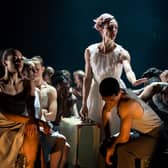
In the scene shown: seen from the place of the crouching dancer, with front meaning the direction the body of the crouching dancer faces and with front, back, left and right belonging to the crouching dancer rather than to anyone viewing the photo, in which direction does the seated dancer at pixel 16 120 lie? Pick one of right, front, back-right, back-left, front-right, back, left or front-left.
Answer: front-right

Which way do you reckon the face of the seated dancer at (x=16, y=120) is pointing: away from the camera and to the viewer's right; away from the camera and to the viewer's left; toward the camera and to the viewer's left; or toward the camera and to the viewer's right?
toward the camera and to the viewer's right

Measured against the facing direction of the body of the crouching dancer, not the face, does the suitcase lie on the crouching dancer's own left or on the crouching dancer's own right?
on the crouching dancer's own right

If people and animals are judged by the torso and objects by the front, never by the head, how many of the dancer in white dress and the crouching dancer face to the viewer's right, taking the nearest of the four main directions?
0

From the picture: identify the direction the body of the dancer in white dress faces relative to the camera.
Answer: toward the camera
